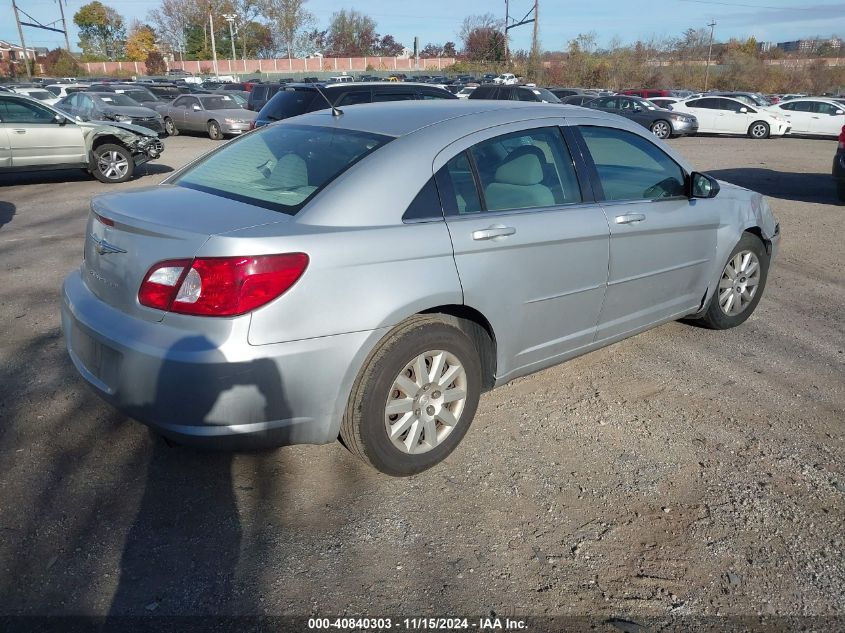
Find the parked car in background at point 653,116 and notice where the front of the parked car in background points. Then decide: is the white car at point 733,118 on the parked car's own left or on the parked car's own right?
on the parked car's own left

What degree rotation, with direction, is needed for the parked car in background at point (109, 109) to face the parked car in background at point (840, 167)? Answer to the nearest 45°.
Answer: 0° — it already faces it

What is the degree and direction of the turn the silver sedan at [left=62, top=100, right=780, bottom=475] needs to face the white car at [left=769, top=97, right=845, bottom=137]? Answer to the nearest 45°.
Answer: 0° — it already faces it

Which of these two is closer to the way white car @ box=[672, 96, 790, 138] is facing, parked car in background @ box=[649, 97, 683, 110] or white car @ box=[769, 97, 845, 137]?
the white car

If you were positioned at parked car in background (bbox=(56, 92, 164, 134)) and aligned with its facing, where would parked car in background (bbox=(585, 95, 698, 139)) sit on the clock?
parked car in background (bbox=(585, 95, 698, 139)) is roughly at 11 o'clock from parked car in background (bbox=(56, 92, 164, 134)).

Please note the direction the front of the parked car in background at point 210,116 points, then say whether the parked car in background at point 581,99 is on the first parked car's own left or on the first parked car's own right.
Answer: on the first parked car's own left

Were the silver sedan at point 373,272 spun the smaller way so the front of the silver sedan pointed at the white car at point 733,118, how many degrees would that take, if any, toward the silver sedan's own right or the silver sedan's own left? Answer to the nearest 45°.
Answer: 0° — it already faces it

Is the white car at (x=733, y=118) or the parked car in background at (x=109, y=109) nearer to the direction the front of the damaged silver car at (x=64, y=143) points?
the white car

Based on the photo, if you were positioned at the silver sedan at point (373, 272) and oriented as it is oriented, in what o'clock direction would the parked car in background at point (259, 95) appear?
The parked car in background is roughly at 10 o'clock from the silver sedan.

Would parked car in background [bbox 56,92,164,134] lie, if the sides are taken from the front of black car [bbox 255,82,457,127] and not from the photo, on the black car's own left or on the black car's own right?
on the black car's own left

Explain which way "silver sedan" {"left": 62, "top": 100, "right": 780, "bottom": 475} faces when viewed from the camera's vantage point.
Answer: facing away from the viewer and to the right of the viewer
